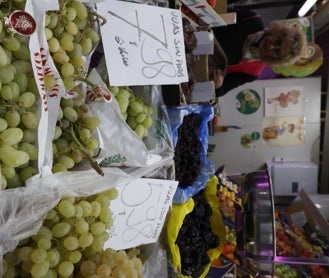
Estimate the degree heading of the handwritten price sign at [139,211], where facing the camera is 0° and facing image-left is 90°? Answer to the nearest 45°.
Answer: approximately 0°

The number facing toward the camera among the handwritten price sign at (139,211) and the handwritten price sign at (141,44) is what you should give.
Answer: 2
